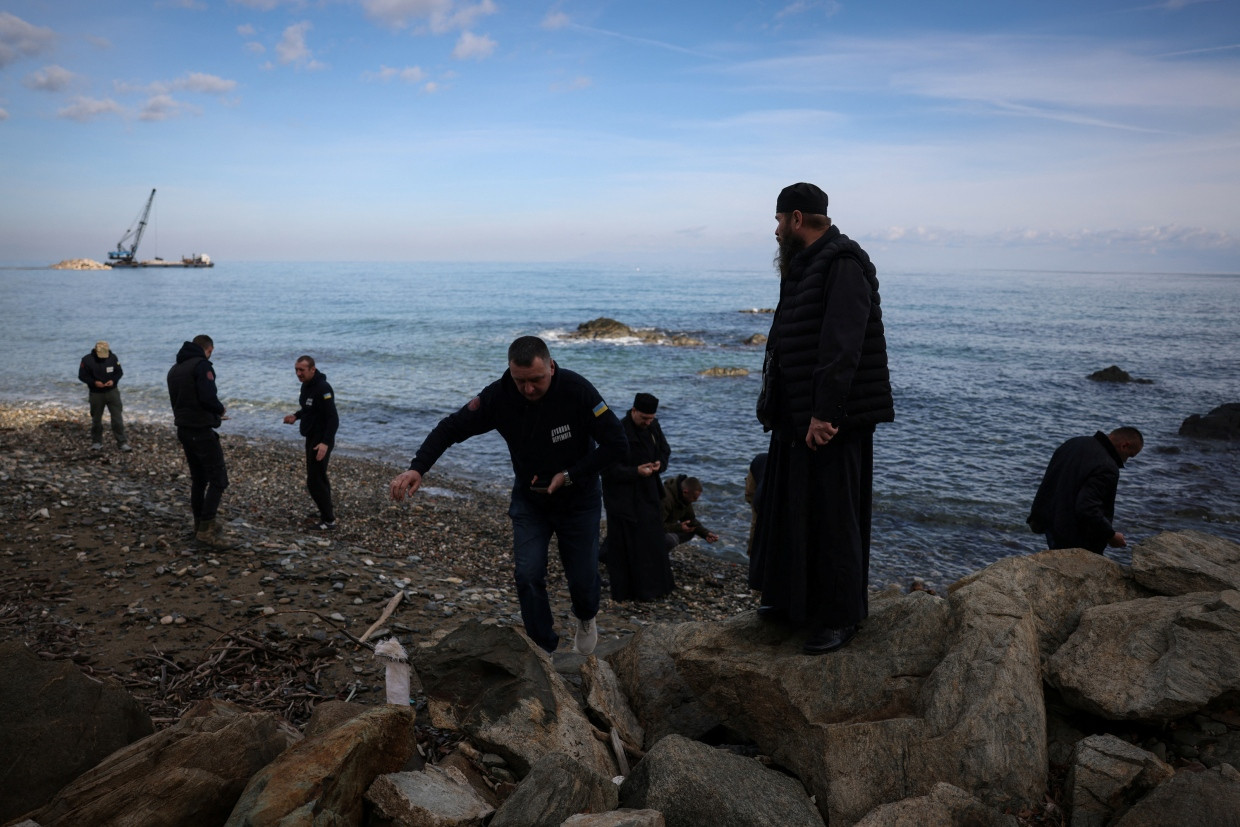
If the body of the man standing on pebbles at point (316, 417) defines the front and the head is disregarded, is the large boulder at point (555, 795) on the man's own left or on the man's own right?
on the man's own left

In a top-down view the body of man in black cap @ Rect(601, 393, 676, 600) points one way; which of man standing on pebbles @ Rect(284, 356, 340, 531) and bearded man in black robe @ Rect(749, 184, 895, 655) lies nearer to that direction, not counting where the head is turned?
the bearded man in black robe

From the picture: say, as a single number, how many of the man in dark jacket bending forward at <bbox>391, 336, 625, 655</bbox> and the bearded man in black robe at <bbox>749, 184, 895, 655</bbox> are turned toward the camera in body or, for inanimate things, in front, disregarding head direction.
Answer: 1

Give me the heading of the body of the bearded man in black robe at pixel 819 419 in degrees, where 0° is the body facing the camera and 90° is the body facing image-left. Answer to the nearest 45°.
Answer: approximately 90°

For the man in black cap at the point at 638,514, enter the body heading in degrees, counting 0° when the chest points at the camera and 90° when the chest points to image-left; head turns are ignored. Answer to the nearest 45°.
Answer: approximately 315°

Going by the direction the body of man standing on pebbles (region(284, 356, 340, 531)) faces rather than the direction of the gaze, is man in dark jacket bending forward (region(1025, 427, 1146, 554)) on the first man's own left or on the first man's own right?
on the first man's own left

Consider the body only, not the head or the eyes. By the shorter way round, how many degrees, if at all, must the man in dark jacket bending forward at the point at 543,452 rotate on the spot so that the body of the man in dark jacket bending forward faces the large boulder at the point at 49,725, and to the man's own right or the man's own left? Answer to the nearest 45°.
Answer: approximately 45° to the man's own right

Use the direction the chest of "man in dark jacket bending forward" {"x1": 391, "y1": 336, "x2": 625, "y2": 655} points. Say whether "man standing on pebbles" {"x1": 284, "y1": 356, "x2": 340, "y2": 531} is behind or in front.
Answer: behind

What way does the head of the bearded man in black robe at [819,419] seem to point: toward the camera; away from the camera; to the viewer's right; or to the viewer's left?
to the viewer's left
